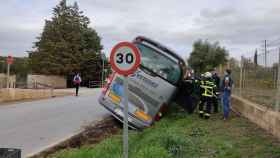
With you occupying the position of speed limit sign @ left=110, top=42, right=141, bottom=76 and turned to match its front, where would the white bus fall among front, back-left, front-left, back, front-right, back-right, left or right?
back

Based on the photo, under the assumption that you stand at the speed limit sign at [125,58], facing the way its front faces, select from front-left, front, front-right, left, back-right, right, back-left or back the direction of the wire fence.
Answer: back-left

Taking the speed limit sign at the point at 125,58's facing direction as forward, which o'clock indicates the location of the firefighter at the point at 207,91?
The firefighter is roughly at 7 o'clock from the speed limit sign.

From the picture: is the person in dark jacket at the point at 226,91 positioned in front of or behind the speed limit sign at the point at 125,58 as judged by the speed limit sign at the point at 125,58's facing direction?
behind

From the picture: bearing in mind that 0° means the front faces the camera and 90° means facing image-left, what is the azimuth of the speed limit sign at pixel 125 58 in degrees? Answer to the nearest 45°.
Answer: approximately 0°

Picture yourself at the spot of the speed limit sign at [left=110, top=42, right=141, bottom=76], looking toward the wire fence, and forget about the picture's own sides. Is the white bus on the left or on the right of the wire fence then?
left

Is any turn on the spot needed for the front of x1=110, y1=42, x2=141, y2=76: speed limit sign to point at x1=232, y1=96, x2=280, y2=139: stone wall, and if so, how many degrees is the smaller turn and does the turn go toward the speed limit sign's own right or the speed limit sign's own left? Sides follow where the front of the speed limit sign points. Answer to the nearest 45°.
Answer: approximately 135° to the speed limit sign's own left
